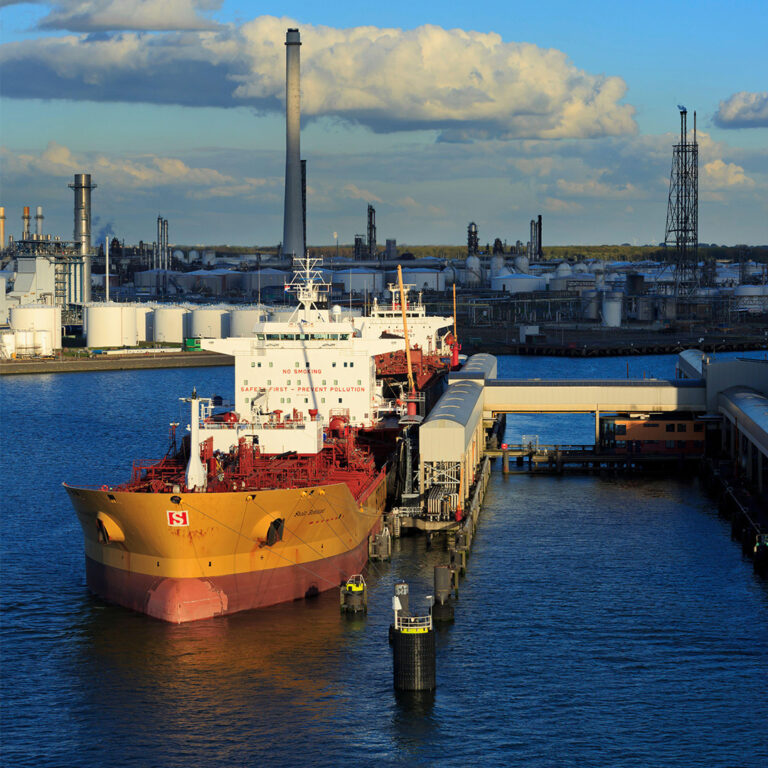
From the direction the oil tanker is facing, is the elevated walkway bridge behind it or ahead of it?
behind

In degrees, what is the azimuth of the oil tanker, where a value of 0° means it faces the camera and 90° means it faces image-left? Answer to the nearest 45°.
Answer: approximately 45°
